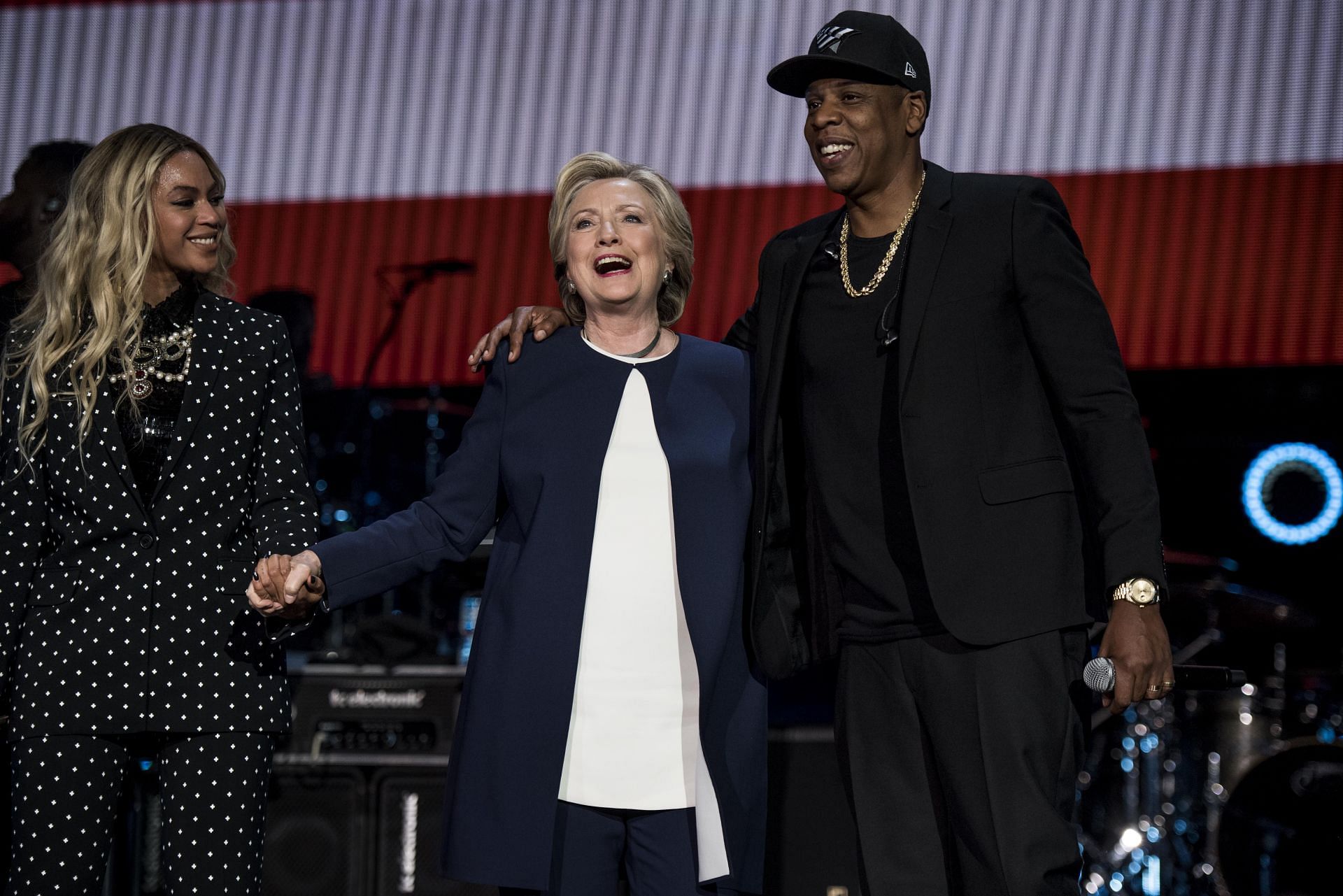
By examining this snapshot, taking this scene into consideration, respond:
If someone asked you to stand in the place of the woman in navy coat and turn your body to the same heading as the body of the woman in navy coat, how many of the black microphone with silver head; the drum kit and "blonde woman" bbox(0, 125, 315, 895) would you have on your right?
1

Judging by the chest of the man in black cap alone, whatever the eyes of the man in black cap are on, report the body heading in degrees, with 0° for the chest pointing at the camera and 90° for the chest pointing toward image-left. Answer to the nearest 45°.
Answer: approximately 45°

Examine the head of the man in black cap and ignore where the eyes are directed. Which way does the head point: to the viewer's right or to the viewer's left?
to the viewer's left

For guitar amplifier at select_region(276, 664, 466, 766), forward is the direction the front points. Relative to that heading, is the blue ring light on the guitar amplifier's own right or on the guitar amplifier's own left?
on the guitar amplifier's own left

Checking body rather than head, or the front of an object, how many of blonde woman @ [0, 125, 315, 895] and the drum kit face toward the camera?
2

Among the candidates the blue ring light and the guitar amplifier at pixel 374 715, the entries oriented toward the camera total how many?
2

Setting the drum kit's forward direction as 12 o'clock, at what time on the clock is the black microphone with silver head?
The black microphone with silver head is roughly at 12 o'clock from the drum kit.

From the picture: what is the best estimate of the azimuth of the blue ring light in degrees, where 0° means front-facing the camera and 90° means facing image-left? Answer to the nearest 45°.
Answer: approximately 0°

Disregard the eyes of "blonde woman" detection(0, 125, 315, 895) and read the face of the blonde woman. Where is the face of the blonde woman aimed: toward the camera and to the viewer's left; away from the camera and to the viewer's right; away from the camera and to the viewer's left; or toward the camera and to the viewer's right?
toward the camera and to the viewer's right

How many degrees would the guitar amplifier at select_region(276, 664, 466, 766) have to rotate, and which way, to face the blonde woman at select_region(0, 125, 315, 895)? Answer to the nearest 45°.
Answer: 0° — it already faces them

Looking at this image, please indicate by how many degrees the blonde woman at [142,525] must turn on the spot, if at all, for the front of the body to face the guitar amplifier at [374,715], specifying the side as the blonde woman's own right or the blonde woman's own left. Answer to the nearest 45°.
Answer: approximately 180°

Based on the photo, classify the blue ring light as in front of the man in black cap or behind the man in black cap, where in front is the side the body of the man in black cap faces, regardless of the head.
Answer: behind

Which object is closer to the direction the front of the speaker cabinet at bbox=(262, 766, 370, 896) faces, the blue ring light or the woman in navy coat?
the woman in navy coat

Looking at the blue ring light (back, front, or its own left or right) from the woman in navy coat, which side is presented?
front
